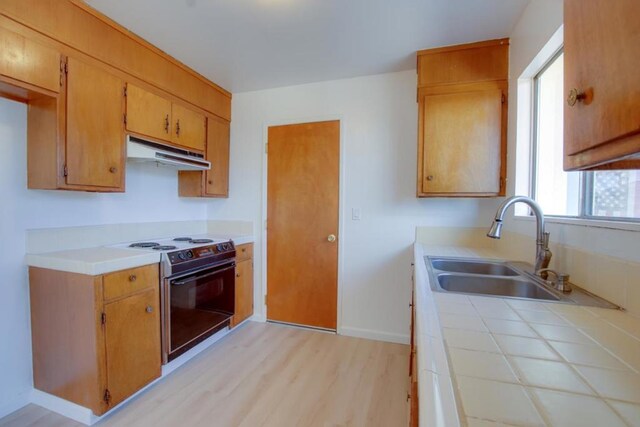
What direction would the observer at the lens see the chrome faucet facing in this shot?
facing to the left of the viewer

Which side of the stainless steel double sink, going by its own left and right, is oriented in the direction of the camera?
left

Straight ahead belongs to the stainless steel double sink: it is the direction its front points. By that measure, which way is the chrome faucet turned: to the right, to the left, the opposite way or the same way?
the same way

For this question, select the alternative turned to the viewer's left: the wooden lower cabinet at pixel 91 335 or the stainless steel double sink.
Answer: the stainless steel double sink

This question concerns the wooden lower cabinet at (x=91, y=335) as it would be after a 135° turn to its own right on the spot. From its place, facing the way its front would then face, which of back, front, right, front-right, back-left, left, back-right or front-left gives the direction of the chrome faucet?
back-left

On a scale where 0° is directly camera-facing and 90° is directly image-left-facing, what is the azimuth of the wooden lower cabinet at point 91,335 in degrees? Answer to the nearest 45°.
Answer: approximately 315°

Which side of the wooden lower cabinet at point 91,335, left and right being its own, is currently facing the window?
front

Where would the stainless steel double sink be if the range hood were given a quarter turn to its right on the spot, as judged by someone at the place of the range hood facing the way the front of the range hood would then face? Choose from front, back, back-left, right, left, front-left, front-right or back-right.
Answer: left

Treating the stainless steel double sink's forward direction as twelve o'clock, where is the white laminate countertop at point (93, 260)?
The white laminate countertop is roughly at 11 o'clock from the stainless steel double sink.

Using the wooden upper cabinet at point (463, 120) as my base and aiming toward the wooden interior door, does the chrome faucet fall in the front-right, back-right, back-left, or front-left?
back-left

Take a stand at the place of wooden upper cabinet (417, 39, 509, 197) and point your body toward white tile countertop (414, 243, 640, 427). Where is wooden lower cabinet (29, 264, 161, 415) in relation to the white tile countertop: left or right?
right
